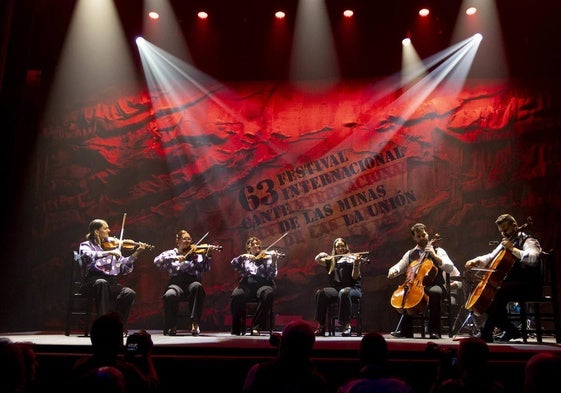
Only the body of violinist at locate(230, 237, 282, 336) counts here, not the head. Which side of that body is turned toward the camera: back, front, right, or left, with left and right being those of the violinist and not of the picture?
front

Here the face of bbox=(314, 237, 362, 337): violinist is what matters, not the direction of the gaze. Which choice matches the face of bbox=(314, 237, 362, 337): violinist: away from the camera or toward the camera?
toward the camera

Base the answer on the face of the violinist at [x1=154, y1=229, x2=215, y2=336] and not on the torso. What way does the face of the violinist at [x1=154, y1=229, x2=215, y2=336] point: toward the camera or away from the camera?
toward the camera

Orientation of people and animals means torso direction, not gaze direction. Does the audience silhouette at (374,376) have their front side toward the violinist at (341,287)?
yes

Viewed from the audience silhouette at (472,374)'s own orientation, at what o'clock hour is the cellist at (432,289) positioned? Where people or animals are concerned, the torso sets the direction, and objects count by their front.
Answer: The cellist is roughly at 12 o'clock from the audience silhouette.

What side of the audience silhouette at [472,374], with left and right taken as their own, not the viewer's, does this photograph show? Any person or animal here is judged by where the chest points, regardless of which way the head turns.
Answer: back

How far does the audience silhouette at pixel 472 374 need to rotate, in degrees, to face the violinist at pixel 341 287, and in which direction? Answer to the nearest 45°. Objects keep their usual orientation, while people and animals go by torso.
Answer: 0° — they already face them

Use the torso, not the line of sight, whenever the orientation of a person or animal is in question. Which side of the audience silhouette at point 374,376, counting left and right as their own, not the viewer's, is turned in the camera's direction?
back

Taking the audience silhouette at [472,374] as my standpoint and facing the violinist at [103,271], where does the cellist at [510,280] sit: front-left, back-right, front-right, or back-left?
front-right

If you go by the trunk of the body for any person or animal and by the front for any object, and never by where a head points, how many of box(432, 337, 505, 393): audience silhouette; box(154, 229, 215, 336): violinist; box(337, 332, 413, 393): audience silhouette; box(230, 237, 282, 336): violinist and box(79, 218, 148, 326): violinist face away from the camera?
2

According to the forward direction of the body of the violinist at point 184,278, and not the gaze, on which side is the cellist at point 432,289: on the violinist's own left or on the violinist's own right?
on the violinist's own left

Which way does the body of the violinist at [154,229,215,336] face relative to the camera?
toward the camera

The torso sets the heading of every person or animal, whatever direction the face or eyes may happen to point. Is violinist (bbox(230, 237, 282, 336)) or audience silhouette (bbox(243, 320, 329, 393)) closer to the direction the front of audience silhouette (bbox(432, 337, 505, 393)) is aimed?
the violinist

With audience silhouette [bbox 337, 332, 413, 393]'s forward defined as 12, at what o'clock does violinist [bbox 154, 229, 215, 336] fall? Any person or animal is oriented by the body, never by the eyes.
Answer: The violinist is roughly at 11 o'clock from the audience silhouette.

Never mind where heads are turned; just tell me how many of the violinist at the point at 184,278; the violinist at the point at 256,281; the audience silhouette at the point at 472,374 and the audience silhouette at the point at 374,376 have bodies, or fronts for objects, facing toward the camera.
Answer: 2

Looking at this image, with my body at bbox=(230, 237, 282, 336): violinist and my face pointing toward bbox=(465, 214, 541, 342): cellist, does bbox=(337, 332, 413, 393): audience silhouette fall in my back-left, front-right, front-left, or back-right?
front-right
